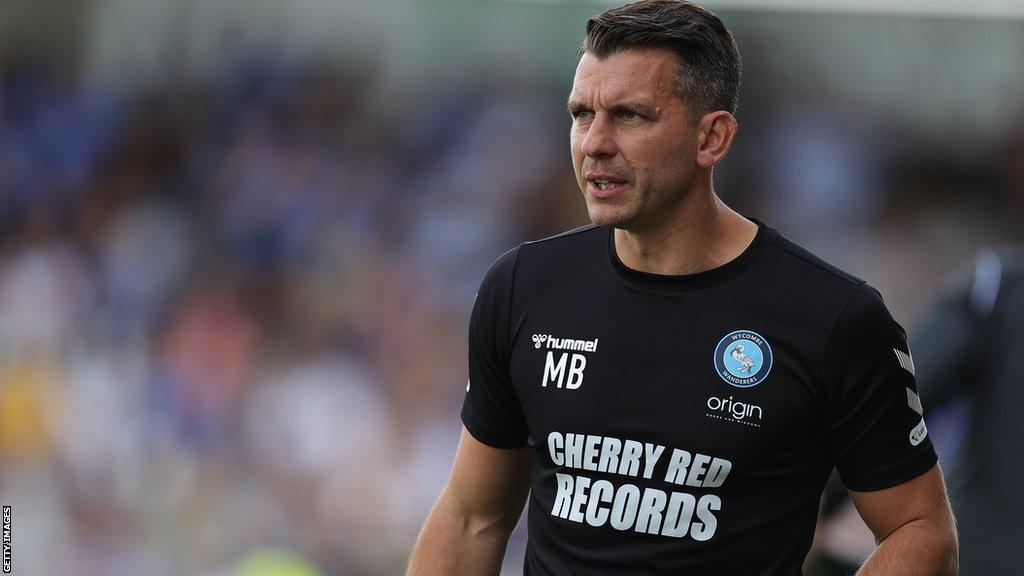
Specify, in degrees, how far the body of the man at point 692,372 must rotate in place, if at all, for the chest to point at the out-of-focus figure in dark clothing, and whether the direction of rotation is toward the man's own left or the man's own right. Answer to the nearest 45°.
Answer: approximately 180°

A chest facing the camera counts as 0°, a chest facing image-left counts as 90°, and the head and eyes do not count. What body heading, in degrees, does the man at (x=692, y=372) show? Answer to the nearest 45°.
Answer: approximately 45°
